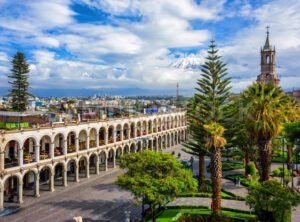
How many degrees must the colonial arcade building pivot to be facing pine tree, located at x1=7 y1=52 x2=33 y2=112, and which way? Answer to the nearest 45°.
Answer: approximately 135° to its left

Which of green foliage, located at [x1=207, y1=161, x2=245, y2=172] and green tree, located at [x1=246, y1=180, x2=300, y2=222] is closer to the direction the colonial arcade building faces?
the green tree

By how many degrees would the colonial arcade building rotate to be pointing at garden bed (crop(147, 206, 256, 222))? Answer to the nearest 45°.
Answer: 0° — it already faces it

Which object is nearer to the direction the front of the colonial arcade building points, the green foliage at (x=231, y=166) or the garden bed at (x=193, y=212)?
the garden bed

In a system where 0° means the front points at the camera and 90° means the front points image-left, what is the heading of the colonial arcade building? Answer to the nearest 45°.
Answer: approximately 315°

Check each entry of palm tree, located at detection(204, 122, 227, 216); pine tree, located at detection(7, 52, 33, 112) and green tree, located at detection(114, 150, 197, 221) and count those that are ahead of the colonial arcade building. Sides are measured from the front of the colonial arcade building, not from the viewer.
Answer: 2

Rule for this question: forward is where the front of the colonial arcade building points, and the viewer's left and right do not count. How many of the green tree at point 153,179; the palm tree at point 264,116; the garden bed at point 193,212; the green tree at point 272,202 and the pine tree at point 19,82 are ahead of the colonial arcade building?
4

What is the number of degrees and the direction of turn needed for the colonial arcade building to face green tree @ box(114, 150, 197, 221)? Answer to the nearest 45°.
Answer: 0° — it already faces it

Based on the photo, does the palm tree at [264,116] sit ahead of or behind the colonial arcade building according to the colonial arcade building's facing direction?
ahead

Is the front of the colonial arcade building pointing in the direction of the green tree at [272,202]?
yes

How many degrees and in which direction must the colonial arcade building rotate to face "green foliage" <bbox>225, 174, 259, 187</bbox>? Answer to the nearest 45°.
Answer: approximately 45° to its left
